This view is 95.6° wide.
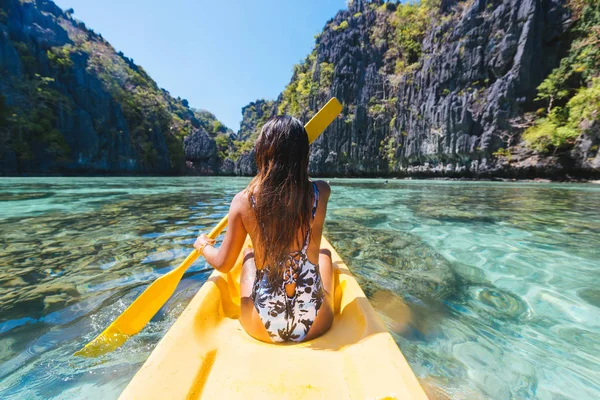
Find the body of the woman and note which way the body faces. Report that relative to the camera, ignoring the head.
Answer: away from the camera

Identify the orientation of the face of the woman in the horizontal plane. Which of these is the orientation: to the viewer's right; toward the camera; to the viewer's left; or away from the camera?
away from the camera

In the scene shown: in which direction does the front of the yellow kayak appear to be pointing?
away from the camera

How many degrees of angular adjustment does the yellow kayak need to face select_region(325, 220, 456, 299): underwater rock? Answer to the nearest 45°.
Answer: approximately 45° to its right
